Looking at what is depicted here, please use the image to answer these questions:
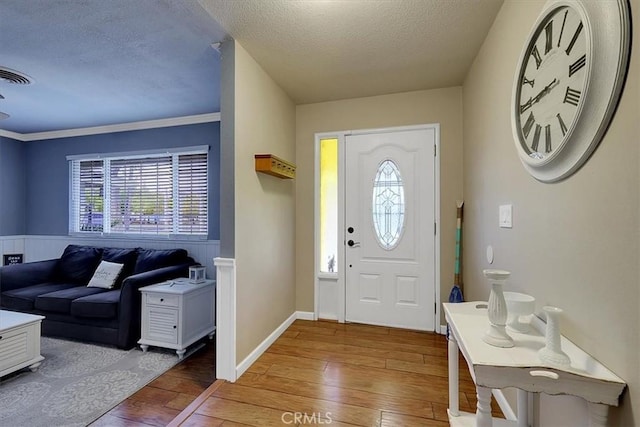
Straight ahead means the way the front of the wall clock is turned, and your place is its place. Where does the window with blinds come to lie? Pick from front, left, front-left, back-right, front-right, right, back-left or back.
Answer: front-right

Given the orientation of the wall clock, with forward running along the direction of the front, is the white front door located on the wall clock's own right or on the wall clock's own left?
on the wall clock's own right

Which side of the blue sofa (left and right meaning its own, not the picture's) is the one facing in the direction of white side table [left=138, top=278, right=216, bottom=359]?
left

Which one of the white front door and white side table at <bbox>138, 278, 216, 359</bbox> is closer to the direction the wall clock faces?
the white side table

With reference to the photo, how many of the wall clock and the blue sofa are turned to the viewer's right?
0

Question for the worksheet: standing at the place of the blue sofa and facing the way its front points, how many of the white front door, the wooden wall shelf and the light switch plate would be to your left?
3

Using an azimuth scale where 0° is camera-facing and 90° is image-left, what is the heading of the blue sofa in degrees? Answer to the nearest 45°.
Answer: approximately 45°

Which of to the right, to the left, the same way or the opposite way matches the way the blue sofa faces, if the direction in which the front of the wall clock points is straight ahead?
to the left

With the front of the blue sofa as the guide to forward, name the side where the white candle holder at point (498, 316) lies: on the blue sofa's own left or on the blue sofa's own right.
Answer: on the blue sofa's own left

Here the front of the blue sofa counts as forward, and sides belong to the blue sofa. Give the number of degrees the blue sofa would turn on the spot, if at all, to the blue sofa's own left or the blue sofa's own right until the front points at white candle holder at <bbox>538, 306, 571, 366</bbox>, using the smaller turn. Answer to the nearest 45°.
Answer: approximately 45° to the blue sofa's own left

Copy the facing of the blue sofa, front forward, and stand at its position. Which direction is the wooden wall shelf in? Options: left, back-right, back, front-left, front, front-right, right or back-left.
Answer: left

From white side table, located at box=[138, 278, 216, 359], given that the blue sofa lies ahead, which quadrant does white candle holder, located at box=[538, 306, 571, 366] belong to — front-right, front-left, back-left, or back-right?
back-left
